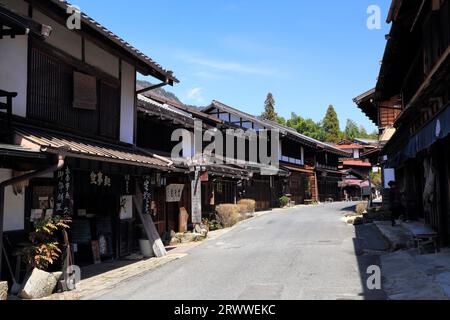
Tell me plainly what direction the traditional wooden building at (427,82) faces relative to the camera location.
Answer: facing to the left of the viewer

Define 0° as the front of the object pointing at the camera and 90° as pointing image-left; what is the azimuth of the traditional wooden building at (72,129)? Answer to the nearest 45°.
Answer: approximately 315°

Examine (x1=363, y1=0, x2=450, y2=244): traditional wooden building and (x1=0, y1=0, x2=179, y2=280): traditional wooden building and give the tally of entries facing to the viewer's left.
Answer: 1

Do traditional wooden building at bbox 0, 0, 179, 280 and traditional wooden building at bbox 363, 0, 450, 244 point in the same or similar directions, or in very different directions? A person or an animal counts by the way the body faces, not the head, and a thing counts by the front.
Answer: very different directions

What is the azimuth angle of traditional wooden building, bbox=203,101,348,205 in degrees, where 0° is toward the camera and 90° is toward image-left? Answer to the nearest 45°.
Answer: approximately 315°

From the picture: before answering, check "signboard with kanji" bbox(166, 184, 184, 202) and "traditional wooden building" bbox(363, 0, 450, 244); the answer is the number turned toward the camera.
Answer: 1

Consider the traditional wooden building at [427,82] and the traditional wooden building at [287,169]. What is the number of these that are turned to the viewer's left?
1

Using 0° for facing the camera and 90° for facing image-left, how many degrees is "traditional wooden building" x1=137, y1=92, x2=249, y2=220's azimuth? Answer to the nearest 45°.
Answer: approximately 315°

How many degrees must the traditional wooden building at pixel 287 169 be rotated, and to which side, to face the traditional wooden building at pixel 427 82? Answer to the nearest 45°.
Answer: approximately 45° to its right

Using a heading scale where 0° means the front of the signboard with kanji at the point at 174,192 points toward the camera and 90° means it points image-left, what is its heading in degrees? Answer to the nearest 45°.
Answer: approximately 0°

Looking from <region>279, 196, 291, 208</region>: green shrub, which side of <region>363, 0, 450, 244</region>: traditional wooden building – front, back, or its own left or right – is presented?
right
